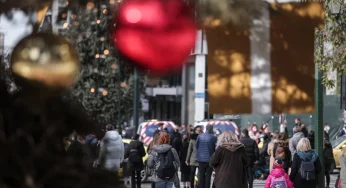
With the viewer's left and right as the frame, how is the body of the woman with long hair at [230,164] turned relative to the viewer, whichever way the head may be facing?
facing away from the viewer

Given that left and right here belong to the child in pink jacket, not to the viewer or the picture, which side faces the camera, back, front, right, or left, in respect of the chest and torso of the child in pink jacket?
back

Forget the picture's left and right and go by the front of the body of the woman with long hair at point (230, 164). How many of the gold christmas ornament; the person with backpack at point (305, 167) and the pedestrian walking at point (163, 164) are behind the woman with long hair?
1

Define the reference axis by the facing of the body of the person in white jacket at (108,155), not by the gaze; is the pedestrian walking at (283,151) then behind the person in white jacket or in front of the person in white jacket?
in front

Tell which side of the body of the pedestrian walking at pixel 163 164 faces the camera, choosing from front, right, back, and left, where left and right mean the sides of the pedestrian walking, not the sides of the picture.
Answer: back

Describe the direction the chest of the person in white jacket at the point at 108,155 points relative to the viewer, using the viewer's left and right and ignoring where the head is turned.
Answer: facing away from the viewer

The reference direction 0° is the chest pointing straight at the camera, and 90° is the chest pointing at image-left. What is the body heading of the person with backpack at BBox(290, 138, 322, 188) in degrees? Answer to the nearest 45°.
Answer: approximately 180°

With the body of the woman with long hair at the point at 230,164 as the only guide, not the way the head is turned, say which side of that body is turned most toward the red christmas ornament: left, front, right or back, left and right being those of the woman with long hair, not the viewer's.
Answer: back

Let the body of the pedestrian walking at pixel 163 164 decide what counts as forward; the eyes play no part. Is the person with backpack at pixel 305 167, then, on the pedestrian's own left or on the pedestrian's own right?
on the pedestrian's own right

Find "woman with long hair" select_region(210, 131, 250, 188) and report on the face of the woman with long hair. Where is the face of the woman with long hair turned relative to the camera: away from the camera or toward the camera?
away from the camera

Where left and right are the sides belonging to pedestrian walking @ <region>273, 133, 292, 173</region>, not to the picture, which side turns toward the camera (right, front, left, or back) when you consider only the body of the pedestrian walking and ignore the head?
back
